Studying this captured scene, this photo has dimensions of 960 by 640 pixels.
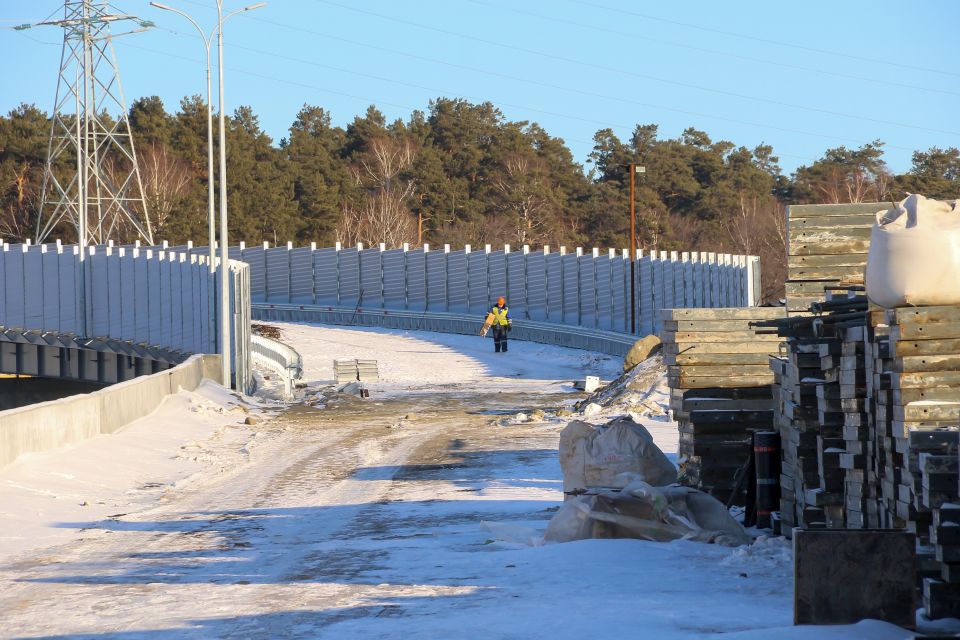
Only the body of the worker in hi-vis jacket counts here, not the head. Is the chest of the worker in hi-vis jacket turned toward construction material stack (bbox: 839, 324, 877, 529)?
yes

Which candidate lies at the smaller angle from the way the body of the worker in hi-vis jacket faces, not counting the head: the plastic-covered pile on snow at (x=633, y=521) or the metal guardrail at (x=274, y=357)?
the plastic-covered pile on snow

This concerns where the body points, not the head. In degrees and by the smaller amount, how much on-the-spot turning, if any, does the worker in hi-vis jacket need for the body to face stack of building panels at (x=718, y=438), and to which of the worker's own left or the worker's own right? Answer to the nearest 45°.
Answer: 0° — they already face it

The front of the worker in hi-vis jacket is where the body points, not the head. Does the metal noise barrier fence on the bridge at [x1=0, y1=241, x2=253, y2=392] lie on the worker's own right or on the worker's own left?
on the worker's own right

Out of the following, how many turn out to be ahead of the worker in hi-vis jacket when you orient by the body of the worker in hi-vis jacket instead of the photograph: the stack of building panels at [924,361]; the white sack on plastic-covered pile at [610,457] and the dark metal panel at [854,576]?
3

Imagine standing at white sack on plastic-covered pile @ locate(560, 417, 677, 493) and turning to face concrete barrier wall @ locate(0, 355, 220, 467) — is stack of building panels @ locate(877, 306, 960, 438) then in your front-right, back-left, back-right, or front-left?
back-left

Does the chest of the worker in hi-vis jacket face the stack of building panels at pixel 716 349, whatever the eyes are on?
yes

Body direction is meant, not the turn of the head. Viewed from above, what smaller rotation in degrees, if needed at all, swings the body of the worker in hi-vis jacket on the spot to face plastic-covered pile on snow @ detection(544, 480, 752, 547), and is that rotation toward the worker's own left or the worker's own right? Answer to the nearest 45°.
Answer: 0° — they already face it

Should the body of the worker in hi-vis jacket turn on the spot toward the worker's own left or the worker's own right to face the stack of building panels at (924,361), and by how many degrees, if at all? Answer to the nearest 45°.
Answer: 0° — they already face it

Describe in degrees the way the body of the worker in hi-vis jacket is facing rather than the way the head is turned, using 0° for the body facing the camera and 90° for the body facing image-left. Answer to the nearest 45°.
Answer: approximately 0°
